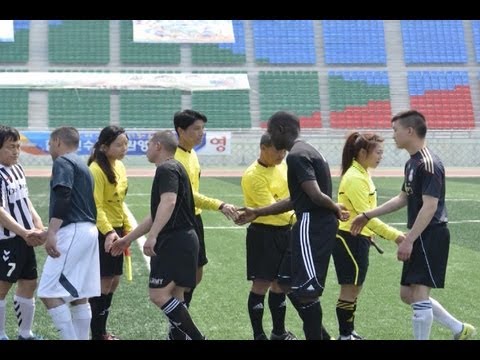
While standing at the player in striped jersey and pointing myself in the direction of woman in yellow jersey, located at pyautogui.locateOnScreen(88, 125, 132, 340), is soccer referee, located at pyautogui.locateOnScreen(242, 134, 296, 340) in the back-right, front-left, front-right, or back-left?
front-right

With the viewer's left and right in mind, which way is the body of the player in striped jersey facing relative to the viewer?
facing the viewer and to the right of the viewer

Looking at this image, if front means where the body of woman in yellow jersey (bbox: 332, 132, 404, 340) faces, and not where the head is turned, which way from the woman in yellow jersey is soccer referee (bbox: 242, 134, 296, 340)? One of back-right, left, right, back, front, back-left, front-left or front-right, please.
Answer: back

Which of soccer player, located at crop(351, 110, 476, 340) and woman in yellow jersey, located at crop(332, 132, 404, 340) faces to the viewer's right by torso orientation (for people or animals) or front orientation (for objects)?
the woman in yellow jersey

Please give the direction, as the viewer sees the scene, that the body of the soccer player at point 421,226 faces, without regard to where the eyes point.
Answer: to the viewer's left

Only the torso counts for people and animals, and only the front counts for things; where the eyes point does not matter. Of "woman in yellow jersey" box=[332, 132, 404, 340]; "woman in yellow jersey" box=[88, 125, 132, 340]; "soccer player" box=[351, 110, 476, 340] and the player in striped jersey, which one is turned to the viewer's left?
the soccer player

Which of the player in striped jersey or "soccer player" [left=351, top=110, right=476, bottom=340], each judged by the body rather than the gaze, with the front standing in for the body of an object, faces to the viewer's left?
the soccer player

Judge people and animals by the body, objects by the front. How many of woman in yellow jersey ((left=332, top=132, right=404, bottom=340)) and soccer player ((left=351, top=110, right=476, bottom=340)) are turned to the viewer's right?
1

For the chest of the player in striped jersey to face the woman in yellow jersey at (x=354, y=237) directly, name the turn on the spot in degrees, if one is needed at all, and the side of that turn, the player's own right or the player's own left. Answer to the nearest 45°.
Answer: approximately 45° to the player's own left

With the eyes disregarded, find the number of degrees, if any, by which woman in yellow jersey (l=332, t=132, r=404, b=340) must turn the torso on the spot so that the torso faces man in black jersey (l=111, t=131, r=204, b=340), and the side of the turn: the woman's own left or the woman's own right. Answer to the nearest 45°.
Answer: approximately 135° to the woman's own right

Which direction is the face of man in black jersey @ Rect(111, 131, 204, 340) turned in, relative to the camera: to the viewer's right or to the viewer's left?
to the viewer's left

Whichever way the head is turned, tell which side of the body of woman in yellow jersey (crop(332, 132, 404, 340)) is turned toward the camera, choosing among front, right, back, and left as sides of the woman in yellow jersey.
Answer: right

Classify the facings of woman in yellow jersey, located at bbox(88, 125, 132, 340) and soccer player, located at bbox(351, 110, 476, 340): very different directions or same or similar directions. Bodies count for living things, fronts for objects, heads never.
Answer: very different directions

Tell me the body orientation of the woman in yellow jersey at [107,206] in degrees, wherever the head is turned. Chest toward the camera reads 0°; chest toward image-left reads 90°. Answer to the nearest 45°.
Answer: approximately 315°

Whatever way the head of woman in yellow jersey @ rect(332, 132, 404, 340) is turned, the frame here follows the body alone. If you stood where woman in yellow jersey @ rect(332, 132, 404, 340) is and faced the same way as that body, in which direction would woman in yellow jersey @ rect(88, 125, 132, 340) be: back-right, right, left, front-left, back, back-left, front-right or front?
back

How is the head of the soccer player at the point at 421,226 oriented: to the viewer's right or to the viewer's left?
to the viewer's left

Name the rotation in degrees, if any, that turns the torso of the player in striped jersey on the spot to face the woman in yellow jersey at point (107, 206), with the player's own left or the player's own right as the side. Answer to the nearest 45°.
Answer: approximately 45° to the player's own left
